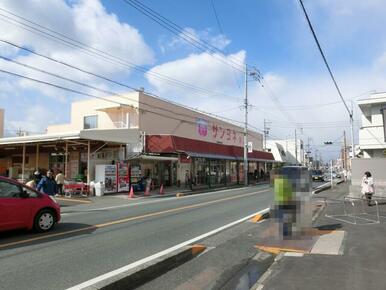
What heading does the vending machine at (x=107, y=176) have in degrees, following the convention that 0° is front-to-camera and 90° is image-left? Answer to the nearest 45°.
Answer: approximately 315°

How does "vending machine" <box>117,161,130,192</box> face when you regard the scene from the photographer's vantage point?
facing the viewer and to the right of the viewer

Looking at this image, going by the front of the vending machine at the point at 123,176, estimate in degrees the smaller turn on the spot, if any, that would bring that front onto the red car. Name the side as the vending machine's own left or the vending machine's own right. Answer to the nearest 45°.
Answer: approximately 45° to the vending machine's own right

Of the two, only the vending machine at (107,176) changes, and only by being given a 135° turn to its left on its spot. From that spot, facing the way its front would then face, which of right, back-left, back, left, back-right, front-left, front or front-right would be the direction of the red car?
back

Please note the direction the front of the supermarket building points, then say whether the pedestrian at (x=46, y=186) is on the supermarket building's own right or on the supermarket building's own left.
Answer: on the supermarket building's own right

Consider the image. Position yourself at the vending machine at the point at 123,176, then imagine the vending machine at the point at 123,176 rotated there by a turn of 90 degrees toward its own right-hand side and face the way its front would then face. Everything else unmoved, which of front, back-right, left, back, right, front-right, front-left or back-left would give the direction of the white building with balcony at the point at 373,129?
back-left

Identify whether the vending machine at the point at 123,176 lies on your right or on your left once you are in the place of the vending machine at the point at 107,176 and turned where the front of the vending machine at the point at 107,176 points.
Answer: on your left

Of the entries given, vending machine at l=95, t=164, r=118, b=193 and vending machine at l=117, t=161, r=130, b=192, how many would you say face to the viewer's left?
0

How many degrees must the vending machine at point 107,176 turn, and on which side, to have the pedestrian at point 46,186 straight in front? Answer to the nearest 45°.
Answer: approximately 45° to its right
